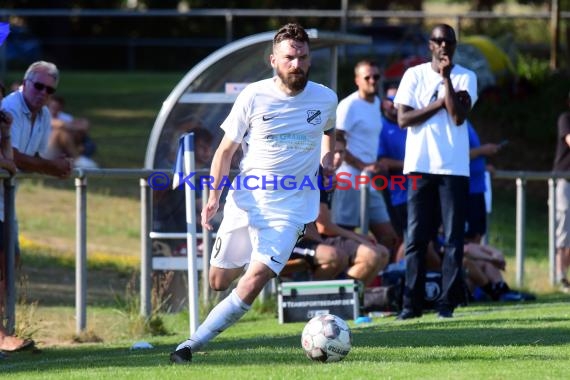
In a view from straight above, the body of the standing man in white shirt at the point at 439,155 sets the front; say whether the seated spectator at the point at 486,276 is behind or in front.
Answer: behind

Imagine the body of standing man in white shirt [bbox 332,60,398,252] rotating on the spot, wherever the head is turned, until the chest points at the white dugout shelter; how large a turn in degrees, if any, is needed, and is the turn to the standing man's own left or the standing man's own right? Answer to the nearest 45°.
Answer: approximately 135° to the standing man's own right

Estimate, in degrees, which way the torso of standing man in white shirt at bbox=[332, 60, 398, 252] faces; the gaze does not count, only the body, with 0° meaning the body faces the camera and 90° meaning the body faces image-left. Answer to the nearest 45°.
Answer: approximately 315°

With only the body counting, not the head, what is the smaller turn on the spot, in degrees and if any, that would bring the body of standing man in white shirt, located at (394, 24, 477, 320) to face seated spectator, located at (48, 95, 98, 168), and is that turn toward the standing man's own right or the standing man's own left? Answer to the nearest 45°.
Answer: approximately 135° to the standing man's own right

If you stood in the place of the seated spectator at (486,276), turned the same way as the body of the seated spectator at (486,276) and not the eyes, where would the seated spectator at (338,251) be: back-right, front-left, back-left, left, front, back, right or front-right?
back-right

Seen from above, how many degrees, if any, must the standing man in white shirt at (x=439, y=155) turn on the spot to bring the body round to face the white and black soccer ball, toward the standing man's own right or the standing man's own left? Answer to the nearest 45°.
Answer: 0° — they already face it

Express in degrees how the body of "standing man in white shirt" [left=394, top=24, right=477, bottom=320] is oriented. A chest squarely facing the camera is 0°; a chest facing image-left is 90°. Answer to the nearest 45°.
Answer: approximately 0°

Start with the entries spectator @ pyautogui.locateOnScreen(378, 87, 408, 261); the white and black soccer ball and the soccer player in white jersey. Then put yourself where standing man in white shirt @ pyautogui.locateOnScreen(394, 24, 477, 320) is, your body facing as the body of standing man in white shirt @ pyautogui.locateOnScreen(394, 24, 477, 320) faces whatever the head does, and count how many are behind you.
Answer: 1

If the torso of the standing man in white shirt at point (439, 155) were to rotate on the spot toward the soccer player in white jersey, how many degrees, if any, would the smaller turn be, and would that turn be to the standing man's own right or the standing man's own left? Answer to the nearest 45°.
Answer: approximately 45° to the standing man's own right
